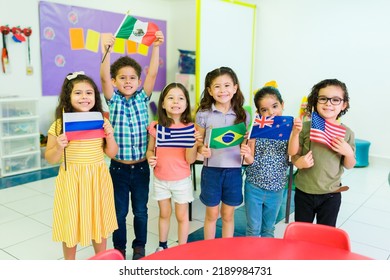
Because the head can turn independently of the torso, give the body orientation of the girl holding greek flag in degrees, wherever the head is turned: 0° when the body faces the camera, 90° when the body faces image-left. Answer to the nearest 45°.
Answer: approximately 0°

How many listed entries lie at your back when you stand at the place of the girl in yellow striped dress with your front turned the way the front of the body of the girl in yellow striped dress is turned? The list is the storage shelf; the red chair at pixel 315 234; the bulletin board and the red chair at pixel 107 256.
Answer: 2

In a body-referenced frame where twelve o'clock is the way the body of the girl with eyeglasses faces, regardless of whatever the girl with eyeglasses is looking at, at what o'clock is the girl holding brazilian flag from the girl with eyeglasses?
The girl holding brazilian flag is roughly at 3 o'clock from the girl with eyeglasses.

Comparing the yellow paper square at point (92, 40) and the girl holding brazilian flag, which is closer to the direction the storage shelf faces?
the girl holding brazilian flag

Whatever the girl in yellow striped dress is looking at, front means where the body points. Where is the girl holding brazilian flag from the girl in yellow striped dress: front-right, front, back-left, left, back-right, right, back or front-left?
left

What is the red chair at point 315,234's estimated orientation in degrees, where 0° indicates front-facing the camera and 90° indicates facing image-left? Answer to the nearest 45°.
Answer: approximately 45°
